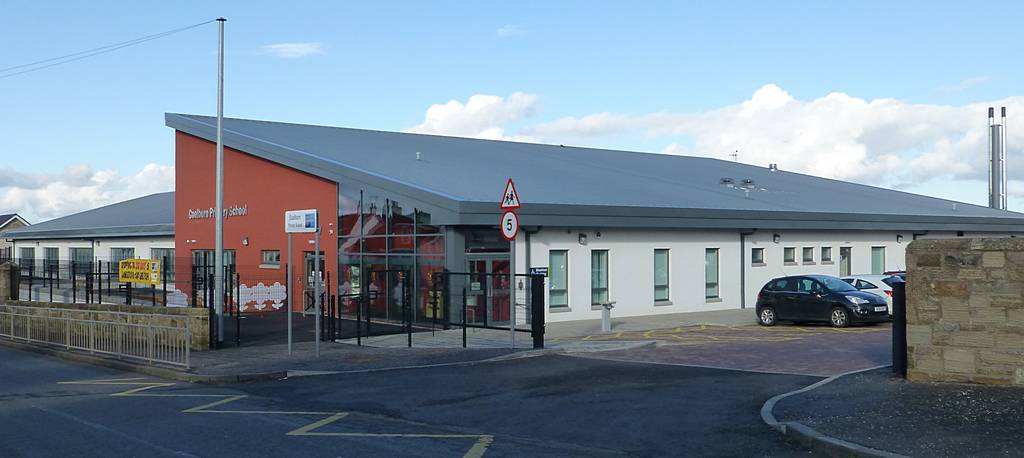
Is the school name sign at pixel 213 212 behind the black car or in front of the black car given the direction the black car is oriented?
behind

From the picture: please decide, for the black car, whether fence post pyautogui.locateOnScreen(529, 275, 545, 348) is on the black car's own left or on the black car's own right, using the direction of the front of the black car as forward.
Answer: on the black car's own right

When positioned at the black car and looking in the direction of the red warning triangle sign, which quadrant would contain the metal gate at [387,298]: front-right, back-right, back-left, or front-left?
front-right

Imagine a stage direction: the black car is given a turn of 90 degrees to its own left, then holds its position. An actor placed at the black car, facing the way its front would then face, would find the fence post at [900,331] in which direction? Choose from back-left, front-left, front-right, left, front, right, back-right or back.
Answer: back-right

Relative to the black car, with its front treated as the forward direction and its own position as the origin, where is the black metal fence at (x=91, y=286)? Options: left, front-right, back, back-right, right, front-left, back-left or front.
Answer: back-right

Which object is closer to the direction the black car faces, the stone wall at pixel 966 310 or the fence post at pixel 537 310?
the stone wall

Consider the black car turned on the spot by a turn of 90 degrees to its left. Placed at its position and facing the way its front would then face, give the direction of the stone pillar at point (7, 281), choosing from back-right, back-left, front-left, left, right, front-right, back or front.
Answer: back-left

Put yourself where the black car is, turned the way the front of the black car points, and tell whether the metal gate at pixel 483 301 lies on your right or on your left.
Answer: on your right

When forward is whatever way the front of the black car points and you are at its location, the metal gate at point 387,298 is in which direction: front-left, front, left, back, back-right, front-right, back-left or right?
back-right

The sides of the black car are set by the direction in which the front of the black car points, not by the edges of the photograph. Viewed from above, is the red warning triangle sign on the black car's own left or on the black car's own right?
on the black car's own right

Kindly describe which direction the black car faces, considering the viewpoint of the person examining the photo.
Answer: facing the viewer and to the right of the viewer

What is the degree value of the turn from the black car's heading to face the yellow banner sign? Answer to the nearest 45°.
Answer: approximately 135° to its right

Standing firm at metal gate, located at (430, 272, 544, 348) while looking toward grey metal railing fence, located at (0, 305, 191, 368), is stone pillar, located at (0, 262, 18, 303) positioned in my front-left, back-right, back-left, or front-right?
front-right
